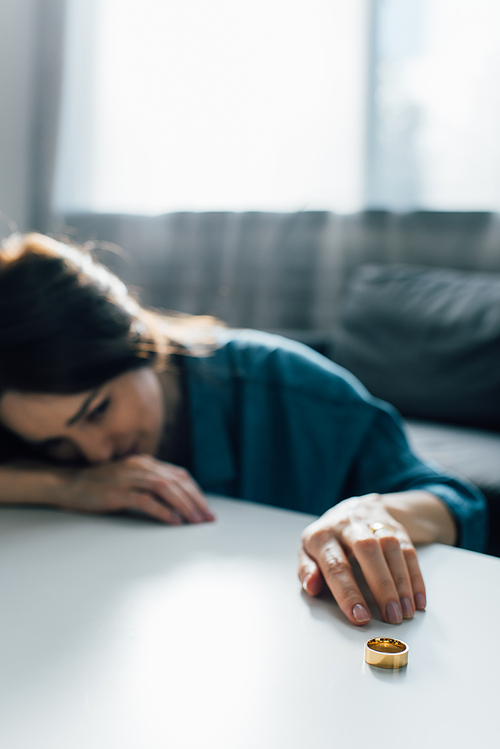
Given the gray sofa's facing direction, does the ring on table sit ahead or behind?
ahead
